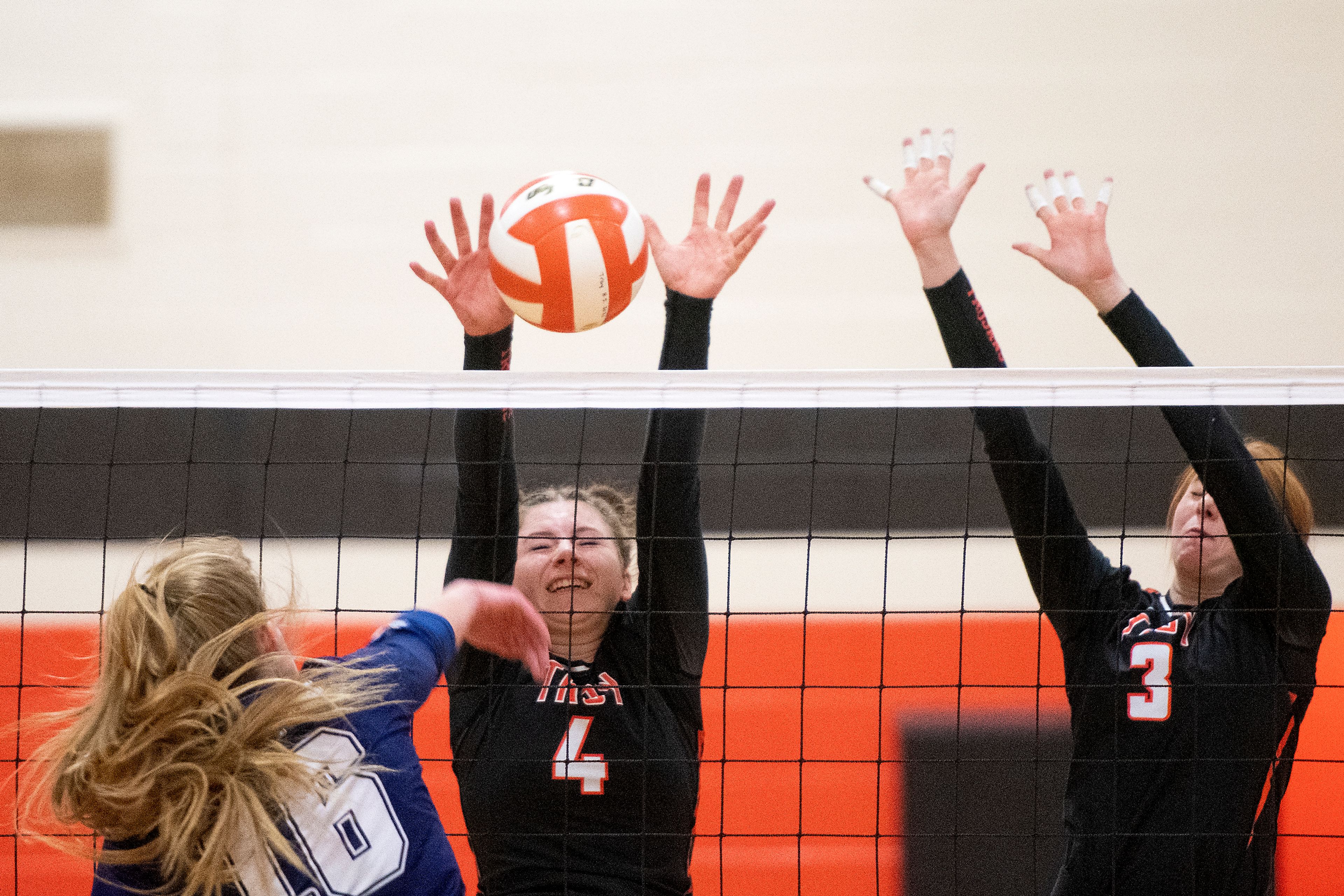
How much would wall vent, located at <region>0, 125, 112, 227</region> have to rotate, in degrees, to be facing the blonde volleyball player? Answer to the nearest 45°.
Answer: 0° — it already faces them

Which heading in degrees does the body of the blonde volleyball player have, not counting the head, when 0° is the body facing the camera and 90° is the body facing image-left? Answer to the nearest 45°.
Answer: approximately 180°

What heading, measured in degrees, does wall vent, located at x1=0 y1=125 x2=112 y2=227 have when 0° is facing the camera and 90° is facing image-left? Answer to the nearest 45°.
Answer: approximately 0°

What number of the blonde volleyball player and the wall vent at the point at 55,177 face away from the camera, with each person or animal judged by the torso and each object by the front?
1

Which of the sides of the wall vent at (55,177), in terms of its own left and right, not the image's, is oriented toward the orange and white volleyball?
front

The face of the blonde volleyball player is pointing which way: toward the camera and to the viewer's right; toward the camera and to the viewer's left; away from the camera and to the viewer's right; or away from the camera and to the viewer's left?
away from the camera and to the viewer's right

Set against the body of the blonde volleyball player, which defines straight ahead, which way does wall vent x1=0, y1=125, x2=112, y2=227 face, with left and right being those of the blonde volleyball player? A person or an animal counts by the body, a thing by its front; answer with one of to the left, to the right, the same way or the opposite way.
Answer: the opposite way
